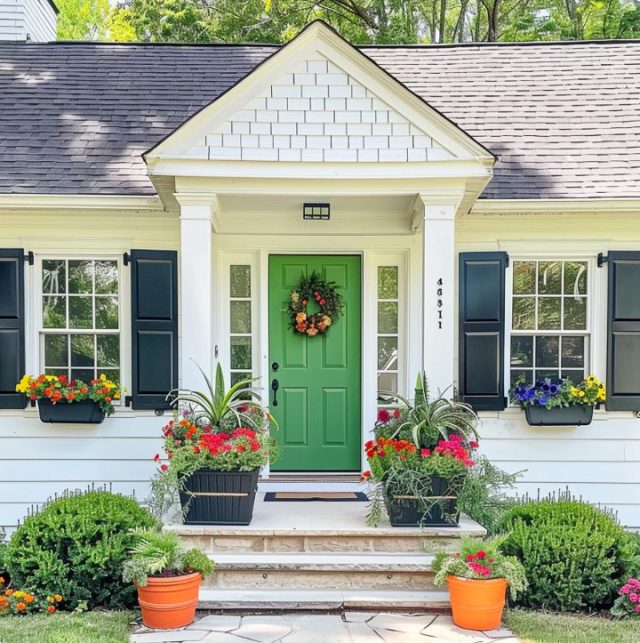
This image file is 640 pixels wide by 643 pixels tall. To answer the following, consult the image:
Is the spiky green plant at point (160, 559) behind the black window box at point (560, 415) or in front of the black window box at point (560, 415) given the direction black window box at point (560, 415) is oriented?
in front

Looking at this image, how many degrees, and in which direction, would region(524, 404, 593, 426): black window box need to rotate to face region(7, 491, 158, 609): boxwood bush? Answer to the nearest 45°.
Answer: approximately 45° to its right

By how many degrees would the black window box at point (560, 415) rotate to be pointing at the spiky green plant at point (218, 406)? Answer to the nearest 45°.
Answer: approximately 45° to its right

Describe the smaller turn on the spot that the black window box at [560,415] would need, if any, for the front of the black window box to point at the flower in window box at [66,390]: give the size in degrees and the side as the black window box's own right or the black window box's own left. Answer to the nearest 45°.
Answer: approximately 90° to the black window box's own right

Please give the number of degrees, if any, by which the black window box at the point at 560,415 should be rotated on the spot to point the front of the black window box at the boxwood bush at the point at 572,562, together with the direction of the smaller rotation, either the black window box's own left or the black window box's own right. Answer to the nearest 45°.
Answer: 0° — it already faces it

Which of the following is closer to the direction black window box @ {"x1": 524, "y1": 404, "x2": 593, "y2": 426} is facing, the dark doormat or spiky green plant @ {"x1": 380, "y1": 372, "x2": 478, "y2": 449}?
the spiky green plant

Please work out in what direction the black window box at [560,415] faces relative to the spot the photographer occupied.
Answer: facing the viewer

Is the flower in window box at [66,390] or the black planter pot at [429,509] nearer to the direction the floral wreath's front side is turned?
the black planter pot

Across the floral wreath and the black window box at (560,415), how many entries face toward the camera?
2

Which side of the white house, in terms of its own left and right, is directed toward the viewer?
front

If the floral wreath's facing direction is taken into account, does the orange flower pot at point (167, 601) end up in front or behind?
in front

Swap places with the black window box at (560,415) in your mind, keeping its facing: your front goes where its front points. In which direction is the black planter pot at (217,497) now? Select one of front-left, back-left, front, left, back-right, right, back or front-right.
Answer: front-right

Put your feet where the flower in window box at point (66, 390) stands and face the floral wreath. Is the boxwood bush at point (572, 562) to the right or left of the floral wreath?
right
